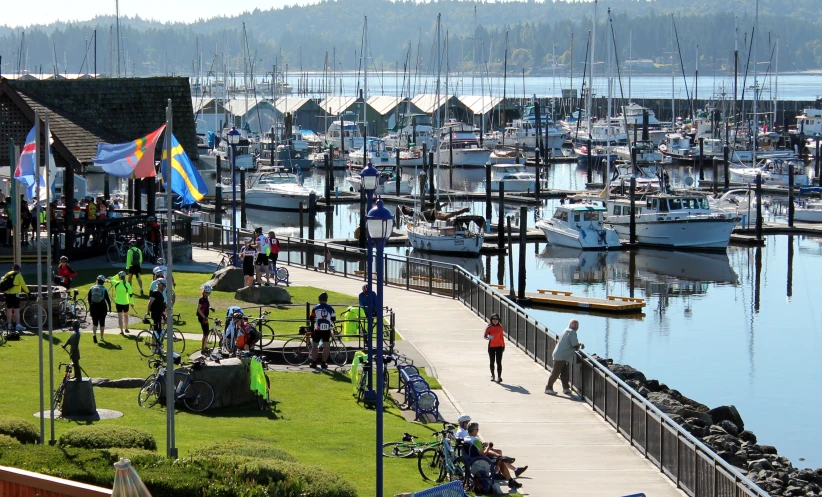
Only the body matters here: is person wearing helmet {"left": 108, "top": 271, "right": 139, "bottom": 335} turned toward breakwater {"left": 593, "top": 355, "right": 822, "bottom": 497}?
no

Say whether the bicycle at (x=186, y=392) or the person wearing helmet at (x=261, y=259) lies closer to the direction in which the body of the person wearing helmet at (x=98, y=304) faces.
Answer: the person wearing helmet

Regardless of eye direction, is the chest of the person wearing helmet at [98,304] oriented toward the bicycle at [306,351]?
no

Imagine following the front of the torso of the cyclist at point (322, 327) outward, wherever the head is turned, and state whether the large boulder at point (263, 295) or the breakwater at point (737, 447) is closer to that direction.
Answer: the large boulder

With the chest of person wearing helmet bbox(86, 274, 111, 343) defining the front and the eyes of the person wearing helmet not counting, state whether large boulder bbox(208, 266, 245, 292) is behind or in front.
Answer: in front

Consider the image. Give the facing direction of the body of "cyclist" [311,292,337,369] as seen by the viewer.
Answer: away from the camera

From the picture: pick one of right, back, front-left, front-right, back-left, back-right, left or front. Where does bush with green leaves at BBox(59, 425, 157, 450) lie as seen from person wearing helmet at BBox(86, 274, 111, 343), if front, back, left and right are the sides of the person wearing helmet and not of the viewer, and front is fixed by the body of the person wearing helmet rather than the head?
back

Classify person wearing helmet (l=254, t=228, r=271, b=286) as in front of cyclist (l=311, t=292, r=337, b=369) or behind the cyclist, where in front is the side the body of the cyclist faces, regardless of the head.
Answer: in front

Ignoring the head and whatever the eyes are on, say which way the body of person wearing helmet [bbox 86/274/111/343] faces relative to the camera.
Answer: away from the camera

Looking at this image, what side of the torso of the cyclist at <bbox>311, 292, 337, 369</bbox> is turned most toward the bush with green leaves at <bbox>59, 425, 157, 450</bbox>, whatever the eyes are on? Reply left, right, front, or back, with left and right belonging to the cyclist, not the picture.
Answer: back

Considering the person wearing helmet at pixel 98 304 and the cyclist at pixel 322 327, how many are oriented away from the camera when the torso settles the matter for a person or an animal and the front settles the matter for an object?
2
